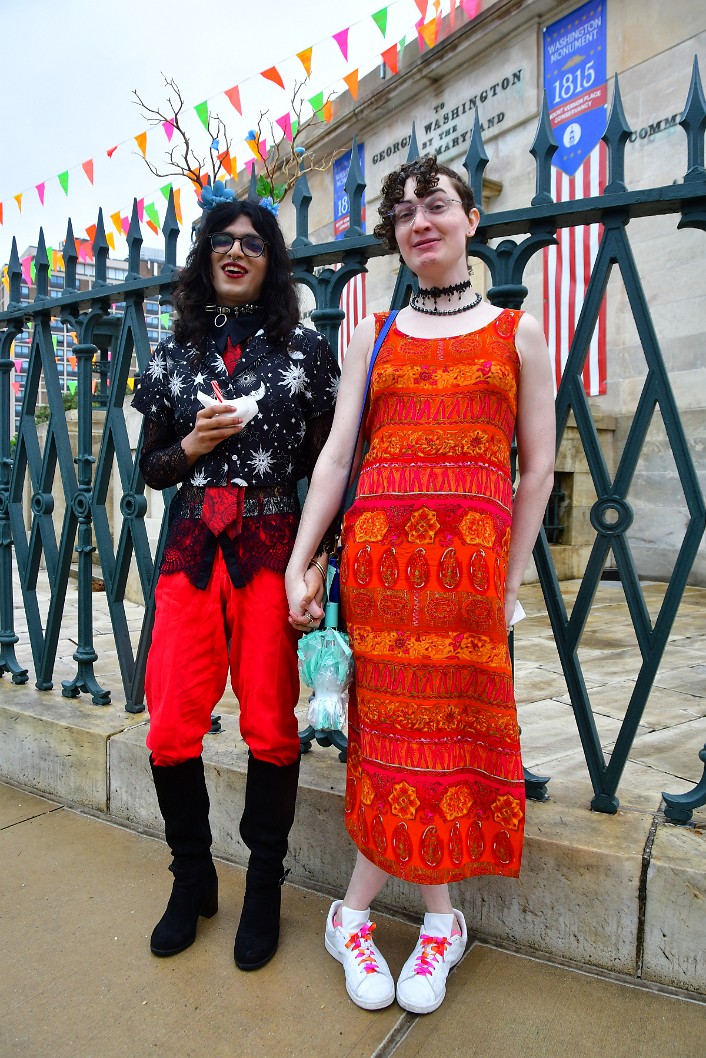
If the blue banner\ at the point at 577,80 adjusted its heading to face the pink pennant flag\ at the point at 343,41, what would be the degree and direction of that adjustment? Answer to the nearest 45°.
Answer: approximately 45° to its right

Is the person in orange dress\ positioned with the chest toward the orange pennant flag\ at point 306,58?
no

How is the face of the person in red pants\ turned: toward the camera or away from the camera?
toward the camera

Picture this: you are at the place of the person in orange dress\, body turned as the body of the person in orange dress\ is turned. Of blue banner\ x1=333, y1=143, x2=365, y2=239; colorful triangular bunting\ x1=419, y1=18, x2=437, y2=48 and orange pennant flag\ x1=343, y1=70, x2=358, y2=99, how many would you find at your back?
3

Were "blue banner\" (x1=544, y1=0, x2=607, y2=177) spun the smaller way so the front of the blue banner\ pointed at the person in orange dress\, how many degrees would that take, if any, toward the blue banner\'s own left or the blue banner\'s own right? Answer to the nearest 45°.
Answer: approximately 45° to the blue banner\'s own left

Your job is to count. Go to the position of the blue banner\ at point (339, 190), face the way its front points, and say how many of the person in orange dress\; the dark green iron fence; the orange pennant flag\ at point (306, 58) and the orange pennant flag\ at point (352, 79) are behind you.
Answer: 0

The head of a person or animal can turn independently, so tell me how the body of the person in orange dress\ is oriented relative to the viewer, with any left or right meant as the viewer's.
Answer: facing the viewer

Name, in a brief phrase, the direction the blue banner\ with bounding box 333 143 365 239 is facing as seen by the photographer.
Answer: facing the viewer and to the left of the viewer

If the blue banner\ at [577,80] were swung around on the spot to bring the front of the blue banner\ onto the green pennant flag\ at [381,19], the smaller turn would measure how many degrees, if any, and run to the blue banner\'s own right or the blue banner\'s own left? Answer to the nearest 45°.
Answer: approximately 45° to the blue banner\'s own right

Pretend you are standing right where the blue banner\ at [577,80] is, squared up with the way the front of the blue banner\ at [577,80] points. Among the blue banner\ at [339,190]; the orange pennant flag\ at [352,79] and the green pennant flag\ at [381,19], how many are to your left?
0

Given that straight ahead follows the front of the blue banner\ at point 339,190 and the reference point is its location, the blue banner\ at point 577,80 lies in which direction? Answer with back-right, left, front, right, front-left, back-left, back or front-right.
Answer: left

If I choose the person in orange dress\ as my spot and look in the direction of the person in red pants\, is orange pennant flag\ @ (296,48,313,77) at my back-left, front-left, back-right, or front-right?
front-right
